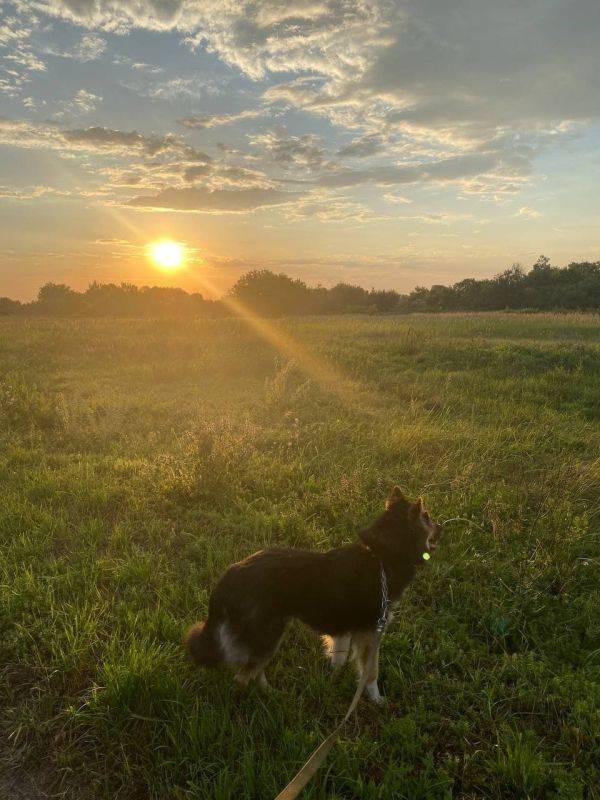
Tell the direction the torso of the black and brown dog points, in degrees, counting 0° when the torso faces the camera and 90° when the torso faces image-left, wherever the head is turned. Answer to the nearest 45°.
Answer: approximately 270°
